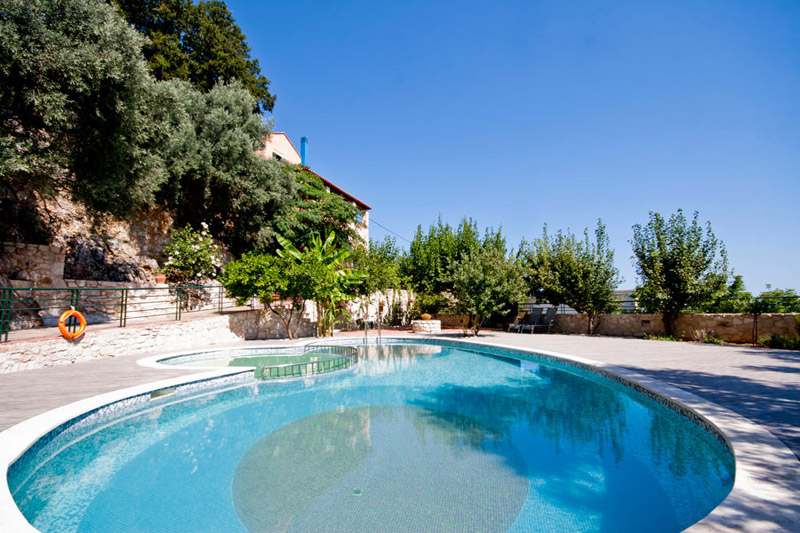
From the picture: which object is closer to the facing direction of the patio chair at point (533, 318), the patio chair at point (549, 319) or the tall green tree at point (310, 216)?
the tall green tree

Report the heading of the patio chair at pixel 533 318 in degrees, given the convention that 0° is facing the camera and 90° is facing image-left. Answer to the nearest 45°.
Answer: approximately 45°

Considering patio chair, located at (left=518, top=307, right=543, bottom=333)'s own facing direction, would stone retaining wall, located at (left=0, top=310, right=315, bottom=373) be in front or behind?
in front

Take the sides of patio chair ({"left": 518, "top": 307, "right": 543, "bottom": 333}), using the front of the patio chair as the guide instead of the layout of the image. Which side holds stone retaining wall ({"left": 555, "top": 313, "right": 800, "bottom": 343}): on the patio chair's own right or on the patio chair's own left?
on the patio chair's own left

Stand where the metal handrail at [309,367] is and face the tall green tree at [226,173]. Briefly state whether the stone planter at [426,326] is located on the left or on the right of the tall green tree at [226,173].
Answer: right

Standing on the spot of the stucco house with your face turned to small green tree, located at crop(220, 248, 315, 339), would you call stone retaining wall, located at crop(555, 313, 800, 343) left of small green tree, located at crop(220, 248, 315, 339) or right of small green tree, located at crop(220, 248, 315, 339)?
left

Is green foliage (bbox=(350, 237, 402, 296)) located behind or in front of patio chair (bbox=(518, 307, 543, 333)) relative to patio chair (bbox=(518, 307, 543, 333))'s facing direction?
in front

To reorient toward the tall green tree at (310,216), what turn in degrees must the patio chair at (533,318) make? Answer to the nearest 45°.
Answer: approximately 45° to its right

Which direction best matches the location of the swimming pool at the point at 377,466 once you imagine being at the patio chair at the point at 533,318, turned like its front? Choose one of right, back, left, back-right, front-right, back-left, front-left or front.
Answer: front-left

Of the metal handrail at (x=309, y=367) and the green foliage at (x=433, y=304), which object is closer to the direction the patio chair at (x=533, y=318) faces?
the metal handrail
